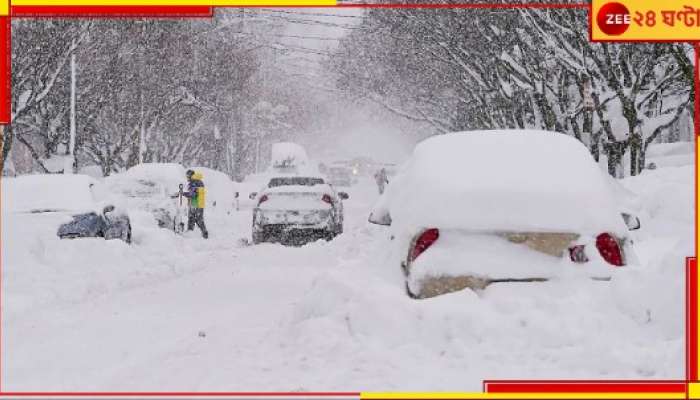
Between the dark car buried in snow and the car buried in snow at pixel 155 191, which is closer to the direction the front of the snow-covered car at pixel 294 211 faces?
the car buried in snow

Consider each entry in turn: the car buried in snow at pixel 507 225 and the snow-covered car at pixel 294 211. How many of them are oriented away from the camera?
2

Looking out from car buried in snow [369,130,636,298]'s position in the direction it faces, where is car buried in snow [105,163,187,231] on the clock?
car buried in snow [105,163,187,231] is roughly at 11 o'clock from car buried in snow [369,130,636,298].

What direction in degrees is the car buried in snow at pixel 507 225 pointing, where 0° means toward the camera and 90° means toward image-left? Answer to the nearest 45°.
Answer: approximately 180°

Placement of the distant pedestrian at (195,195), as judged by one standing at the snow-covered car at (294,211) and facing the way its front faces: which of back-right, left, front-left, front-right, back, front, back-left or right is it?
front-left

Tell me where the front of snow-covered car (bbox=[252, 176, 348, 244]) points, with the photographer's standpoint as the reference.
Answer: facing away from the viewer

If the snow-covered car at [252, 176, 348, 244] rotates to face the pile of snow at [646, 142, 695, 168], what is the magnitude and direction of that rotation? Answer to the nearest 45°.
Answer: approximately 45° to its right

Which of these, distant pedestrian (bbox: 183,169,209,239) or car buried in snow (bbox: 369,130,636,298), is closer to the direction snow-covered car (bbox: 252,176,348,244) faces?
the distant pedestrian

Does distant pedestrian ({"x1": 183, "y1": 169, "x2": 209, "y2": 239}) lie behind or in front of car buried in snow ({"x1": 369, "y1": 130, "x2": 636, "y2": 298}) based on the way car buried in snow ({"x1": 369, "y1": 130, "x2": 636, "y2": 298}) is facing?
in front

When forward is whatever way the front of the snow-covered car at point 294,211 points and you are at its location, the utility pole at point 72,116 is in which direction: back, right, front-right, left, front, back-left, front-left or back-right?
front-left
